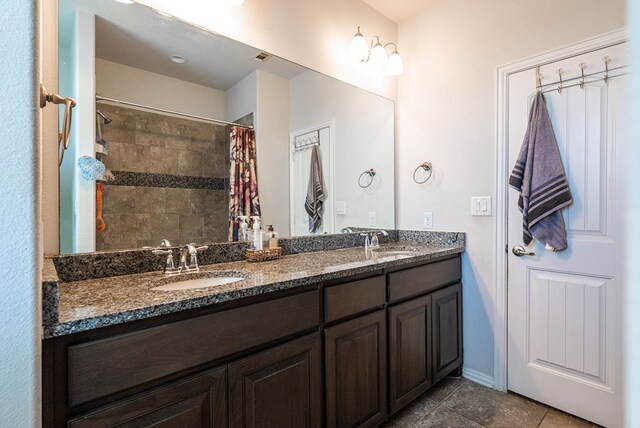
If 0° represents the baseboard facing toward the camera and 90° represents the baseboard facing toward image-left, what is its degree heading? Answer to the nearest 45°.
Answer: approximately 45°

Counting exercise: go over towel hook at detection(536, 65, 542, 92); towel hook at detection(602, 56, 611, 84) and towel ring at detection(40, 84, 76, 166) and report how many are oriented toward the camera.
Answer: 2

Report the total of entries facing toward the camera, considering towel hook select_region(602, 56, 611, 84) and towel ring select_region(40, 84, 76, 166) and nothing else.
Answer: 1

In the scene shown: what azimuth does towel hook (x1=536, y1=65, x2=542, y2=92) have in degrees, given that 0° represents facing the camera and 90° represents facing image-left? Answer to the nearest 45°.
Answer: approximately 0°

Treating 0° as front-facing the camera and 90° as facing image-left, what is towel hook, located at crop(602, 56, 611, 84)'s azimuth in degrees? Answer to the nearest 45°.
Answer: approximately 0°

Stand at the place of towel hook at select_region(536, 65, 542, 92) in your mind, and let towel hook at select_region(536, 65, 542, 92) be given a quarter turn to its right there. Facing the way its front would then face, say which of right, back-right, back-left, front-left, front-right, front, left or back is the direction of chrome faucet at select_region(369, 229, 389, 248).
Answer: front

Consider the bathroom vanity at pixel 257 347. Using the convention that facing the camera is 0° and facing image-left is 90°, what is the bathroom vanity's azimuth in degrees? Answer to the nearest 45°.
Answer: approximately 315°

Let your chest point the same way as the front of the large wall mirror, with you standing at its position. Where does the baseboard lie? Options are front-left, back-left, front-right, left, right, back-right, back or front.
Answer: front-left

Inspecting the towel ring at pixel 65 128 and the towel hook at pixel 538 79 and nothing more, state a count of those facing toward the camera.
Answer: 1

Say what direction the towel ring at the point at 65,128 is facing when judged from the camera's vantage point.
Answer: facing to the right of the viewer

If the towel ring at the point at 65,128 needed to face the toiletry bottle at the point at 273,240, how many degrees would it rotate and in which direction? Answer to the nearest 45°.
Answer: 0° — it already faces it

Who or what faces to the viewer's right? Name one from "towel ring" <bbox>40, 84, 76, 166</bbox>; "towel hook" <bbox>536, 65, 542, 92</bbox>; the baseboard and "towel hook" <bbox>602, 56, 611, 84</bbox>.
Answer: "towel ring" <bbox>40, 84, 76, 166</bbox>

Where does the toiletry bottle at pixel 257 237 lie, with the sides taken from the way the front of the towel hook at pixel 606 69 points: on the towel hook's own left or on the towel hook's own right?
on the towel hook's own right
